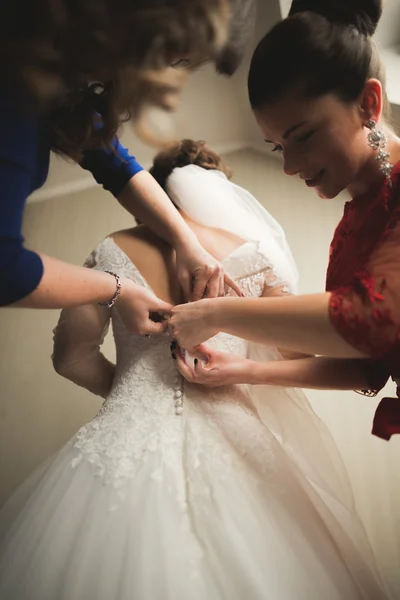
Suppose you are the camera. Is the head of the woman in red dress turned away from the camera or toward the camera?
toward the camera

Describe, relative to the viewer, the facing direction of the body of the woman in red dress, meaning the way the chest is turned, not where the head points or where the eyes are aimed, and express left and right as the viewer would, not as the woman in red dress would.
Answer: facing to the left of the viewer

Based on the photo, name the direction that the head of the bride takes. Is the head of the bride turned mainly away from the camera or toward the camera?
away from the camera
